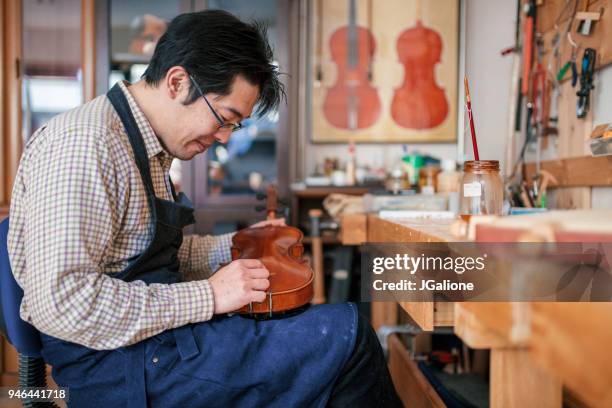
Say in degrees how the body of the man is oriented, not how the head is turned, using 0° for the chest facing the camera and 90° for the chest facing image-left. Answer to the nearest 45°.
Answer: approximately 270°

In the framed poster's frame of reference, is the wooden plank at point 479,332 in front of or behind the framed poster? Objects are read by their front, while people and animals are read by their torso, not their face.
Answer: in front

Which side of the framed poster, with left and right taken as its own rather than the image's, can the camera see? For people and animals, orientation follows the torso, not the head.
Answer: front

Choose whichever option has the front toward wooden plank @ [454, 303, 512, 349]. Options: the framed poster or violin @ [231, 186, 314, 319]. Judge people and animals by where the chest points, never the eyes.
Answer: the framed poster

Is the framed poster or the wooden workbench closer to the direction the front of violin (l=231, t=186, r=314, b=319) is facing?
the framed poster

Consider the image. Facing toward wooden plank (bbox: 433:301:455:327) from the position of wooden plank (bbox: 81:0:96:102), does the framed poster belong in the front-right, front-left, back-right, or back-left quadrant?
front-left

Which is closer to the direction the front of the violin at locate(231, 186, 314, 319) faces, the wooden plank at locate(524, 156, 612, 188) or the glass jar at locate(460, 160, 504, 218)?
the wooden plank

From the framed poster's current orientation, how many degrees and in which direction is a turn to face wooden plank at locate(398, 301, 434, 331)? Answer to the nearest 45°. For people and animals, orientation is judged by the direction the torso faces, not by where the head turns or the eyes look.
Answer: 0° — it already faces it

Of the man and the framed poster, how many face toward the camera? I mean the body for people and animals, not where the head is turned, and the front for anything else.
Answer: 1

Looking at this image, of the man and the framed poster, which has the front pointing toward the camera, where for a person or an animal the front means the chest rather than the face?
the framed poster

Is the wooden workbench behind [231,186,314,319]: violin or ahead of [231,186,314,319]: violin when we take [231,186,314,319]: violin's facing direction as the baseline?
behind

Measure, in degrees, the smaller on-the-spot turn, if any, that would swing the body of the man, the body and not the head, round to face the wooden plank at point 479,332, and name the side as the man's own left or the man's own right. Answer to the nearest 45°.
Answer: approximately 45° to the man's own right

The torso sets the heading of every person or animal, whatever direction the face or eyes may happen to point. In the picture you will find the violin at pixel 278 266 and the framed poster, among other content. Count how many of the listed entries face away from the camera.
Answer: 1
